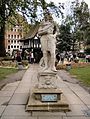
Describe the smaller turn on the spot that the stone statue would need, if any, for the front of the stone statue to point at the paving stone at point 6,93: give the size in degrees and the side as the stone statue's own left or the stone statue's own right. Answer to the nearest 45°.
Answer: approximately 135° to the stone statue's own right

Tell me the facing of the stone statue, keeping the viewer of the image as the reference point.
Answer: facing the viewer

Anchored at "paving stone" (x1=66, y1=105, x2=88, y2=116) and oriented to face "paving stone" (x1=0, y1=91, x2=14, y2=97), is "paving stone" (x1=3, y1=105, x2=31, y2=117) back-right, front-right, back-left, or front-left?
front-left
